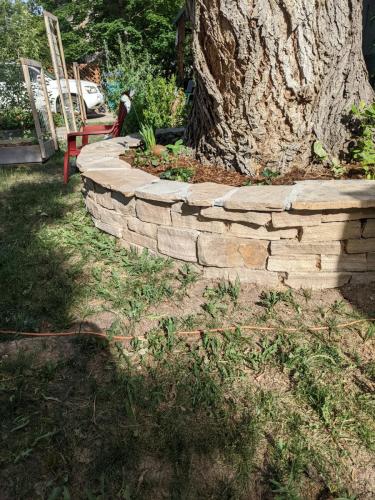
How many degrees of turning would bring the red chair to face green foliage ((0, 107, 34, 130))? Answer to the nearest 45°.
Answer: approximately 45° to its right

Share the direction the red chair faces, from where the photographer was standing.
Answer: facing to the left of the viewer

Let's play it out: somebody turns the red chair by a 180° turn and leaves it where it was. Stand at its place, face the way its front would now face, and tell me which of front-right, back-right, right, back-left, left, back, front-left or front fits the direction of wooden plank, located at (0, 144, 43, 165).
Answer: back-left

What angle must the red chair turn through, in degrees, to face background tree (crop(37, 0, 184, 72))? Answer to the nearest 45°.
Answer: approximately 90° to its right

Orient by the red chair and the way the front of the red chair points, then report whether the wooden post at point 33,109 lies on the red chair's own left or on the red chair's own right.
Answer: on the red chair's own right

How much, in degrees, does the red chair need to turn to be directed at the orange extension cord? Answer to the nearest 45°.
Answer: approximately 90° to its left

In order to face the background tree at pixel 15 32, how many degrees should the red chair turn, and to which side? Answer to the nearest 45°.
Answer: approximately 90° to its right

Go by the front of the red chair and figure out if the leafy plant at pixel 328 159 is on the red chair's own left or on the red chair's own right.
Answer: on the red chair's own left

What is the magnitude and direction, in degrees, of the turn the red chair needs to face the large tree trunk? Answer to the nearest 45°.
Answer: approximately 135° to its left
